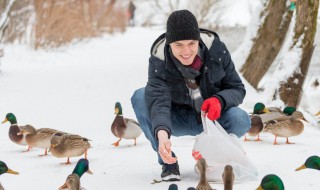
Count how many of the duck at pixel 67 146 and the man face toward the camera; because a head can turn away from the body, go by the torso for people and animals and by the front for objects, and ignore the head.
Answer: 1

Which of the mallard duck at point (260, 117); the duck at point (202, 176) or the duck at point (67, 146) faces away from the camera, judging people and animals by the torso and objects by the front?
the duck at point (202, 176)

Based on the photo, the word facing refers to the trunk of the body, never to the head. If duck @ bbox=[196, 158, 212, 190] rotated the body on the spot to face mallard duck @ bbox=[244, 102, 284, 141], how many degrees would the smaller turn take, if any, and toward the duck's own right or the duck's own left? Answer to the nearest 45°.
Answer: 0° — it already faces it

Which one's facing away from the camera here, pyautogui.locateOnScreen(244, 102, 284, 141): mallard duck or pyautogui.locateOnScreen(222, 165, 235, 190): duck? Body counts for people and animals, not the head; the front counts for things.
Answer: the duck

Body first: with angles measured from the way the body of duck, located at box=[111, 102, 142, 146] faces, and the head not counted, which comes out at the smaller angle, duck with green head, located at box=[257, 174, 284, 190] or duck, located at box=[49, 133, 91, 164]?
the duck

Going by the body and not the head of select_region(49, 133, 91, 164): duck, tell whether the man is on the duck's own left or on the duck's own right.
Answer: on the duck's own left
